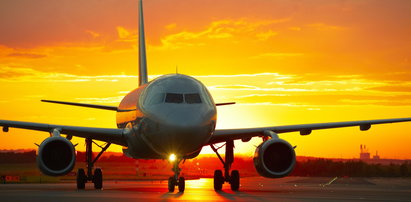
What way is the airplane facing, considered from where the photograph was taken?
facing the viewer
